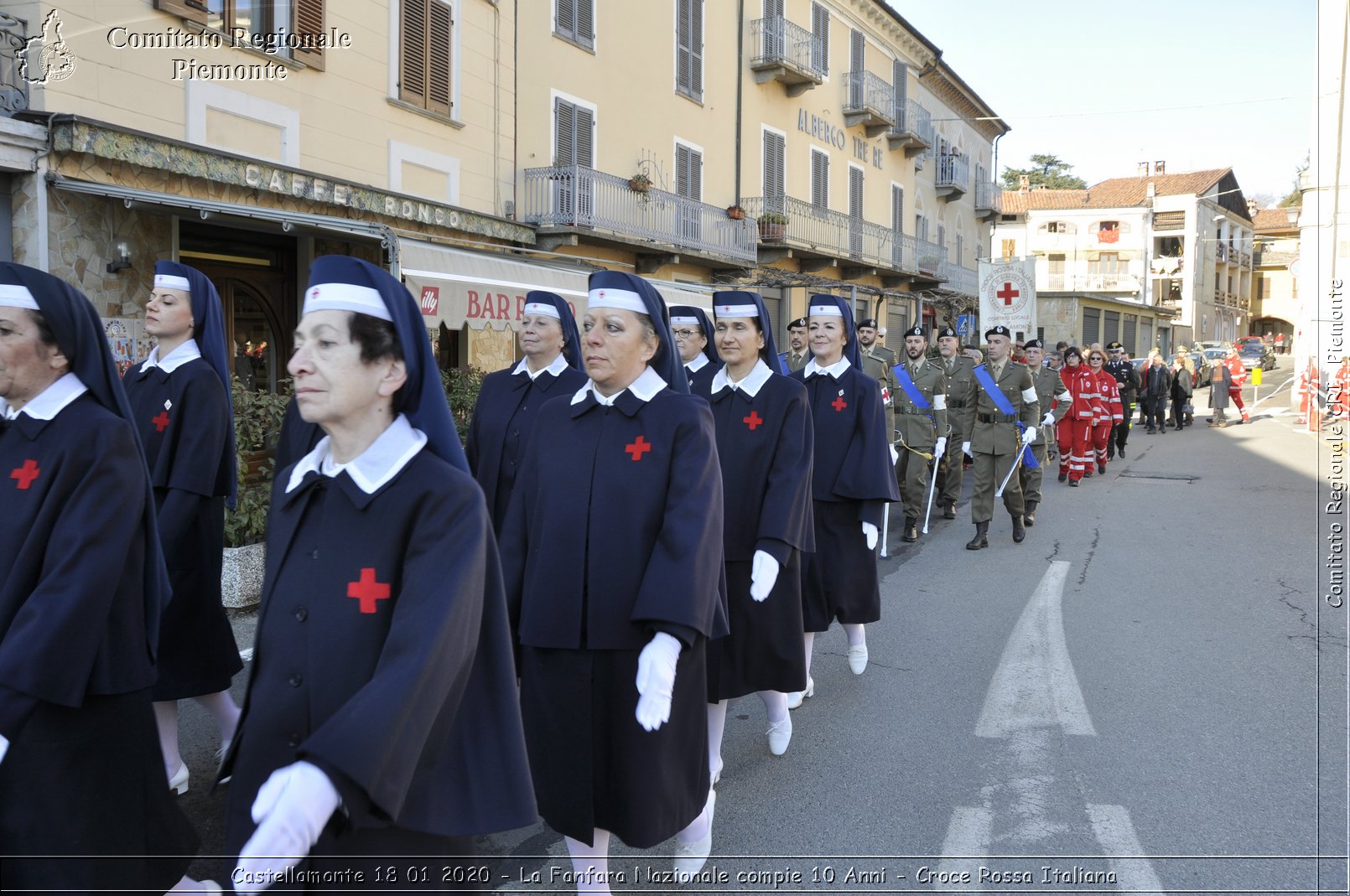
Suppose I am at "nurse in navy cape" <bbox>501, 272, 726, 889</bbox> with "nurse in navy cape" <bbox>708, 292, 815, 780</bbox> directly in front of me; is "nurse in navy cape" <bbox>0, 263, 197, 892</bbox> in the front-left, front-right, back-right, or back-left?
back-left

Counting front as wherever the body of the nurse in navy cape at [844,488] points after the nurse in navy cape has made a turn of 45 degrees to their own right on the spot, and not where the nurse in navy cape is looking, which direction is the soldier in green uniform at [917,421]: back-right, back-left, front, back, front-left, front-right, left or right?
right

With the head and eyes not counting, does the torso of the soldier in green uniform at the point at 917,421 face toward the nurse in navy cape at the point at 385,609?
yes

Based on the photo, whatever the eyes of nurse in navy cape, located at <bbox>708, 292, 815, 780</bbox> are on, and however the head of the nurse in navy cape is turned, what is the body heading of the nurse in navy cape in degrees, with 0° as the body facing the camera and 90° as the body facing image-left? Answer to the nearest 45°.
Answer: approximately 45°

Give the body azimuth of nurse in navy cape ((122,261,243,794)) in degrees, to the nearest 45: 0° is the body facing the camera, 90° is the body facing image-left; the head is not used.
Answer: approximately 45°

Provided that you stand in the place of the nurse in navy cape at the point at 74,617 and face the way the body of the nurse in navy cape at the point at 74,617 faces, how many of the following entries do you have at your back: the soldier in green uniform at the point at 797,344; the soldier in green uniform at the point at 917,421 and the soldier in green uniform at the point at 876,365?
3

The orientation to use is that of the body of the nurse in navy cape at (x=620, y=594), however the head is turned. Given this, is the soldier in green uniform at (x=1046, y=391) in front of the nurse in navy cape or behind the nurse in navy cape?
behind

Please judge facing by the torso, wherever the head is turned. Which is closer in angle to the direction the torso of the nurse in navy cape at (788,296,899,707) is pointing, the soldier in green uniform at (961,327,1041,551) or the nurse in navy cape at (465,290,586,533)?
the nurse in navy cape

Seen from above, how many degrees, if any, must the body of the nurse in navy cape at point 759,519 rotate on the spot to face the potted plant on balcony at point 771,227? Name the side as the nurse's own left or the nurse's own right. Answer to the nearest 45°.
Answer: approximately 135° to the nurse's own right
